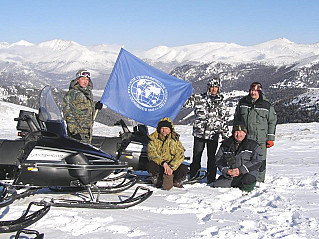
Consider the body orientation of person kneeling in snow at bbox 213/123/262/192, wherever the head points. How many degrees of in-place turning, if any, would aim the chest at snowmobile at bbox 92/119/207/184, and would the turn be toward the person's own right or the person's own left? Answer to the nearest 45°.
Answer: approximately 90° to the person's own right

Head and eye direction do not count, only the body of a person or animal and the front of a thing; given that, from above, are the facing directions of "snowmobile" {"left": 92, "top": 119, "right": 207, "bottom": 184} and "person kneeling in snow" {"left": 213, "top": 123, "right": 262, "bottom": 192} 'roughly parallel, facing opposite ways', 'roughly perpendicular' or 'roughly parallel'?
roughly perpendicular

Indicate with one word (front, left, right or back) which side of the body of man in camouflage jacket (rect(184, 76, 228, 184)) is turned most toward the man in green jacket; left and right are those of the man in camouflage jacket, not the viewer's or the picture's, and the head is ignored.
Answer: left
